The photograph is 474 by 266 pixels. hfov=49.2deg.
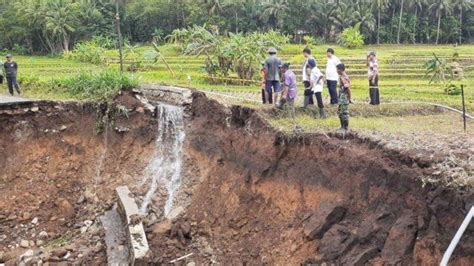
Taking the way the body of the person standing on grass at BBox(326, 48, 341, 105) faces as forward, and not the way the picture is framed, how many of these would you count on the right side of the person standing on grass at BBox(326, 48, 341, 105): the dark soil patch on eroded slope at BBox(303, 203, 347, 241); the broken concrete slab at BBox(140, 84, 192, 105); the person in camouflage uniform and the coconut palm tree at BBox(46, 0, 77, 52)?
2

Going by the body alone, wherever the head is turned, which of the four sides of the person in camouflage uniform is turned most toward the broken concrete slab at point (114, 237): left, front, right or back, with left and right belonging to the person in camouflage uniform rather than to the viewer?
front

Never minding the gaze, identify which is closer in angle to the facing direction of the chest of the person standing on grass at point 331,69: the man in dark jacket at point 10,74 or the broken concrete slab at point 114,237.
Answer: the broken concrete slab

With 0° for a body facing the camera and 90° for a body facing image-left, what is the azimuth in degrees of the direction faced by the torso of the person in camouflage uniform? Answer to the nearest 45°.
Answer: approximately 90°

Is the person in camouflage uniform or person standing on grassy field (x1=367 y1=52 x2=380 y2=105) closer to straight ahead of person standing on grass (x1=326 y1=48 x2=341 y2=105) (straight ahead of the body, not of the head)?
the person in camouflage uniform

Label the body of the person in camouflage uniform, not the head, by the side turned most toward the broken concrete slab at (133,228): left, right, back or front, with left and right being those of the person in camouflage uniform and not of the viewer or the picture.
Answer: front

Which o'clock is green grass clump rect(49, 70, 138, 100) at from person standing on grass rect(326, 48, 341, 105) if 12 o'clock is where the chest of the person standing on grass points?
The green grass clump is roughly at 12 o'clock from the person standing on grass.

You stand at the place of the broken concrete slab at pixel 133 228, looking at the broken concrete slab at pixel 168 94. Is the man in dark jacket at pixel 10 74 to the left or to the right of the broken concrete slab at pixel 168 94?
left

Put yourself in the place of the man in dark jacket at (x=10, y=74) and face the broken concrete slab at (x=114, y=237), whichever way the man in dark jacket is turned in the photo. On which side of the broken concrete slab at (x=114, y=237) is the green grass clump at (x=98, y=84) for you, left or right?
left

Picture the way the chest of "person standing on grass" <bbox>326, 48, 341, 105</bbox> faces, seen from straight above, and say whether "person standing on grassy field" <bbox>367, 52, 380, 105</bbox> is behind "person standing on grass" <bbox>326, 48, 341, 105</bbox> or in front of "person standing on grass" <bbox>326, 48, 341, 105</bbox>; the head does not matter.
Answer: behind

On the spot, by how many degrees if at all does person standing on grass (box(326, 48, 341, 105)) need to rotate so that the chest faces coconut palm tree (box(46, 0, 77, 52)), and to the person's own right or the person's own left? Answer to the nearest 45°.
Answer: approximately 90° to the person's own right
